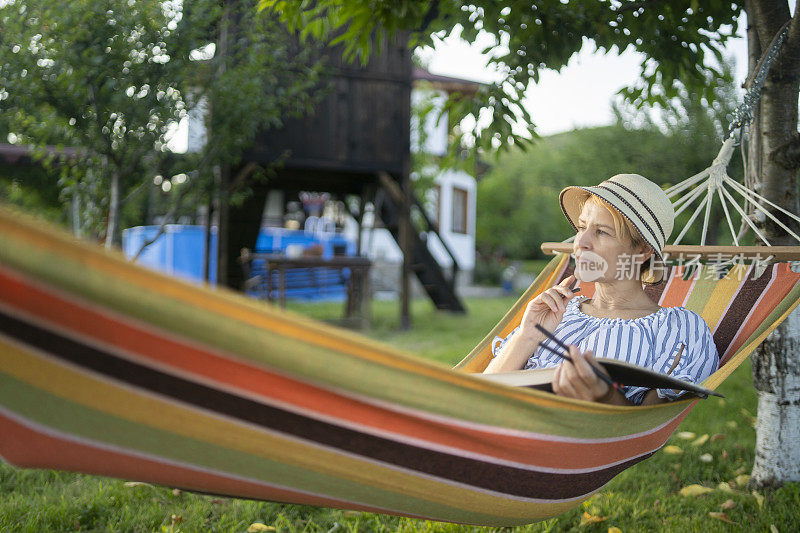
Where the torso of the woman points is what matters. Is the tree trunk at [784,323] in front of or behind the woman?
behind

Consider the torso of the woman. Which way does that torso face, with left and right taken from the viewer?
facing the viewer and to the left of the viewer

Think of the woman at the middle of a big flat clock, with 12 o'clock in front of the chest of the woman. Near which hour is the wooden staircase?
The wooden staircase is roughly at 4 o'clock from the woman.
